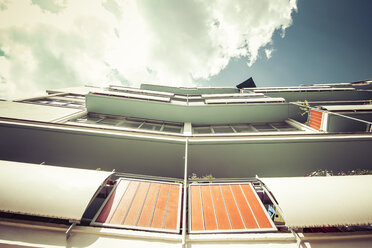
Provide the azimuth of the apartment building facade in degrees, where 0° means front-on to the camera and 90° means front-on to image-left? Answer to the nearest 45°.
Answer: approximately 0°
